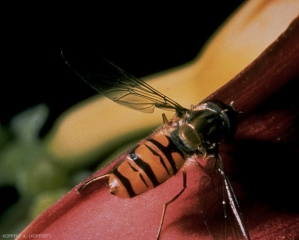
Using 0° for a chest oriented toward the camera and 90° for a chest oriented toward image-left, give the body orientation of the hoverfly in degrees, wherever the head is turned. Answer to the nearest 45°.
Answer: approximately 225°
